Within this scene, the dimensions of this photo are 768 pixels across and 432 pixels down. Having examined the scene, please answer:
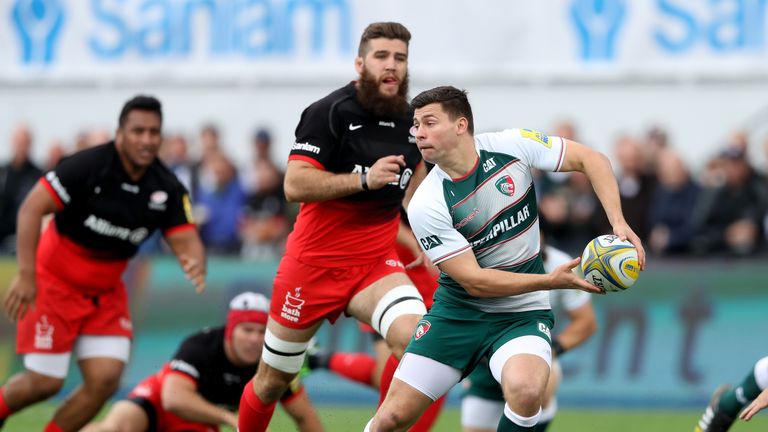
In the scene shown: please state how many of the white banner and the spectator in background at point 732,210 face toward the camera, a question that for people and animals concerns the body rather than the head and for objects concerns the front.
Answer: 2

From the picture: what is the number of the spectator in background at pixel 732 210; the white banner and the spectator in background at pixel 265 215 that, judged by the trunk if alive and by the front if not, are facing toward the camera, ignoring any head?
3

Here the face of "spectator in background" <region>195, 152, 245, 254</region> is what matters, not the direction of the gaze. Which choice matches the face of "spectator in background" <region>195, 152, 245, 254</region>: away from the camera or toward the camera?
toward the camera

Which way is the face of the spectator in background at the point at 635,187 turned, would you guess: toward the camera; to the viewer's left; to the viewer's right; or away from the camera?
toward the camera

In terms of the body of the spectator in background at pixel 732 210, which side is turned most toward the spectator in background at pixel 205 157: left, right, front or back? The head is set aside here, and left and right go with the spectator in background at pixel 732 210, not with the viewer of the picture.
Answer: right

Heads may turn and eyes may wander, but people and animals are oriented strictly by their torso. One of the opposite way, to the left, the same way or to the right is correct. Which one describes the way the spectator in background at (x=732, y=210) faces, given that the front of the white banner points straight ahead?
the same way

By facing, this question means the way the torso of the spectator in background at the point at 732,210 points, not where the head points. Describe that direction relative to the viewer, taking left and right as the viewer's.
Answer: facing the viewer

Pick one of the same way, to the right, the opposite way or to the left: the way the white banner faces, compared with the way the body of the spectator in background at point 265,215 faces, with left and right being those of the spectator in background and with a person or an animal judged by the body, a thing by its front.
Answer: the same way

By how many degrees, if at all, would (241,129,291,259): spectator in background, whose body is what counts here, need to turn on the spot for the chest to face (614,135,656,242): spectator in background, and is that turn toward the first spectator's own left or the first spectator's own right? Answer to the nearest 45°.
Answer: approximately 90° to the first spectator's own left

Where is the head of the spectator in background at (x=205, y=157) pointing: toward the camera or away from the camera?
toward the camera

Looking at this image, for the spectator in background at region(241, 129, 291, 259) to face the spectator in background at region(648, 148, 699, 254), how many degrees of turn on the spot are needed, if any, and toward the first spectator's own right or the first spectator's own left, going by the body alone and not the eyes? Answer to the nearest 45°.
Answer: approximately 90° to the first spectator's own left

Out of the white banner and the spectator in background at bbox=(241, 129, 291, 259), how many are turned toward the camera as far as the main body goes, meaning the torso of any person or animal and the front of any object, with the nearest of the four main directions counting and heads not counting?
2

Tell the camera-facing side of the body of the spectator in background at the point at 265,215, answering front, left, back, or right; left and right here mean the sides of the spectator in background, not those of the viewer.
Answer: front

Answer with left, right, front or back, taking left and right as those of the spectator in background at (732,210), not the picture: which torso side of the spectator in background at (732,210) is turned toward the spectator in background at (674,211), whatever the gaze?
right

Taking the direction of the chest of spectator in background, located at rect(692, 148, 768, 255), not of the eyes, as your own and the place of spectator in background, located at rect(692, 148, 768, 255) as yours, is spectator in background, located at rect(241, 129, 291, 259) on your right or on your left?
on your right

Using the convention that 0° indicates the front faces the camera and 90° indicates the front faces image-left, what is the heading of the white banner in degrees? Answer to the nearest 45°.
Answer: approximately 0°

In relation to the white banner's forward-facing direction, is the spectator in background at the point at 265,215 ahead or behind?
ahead
